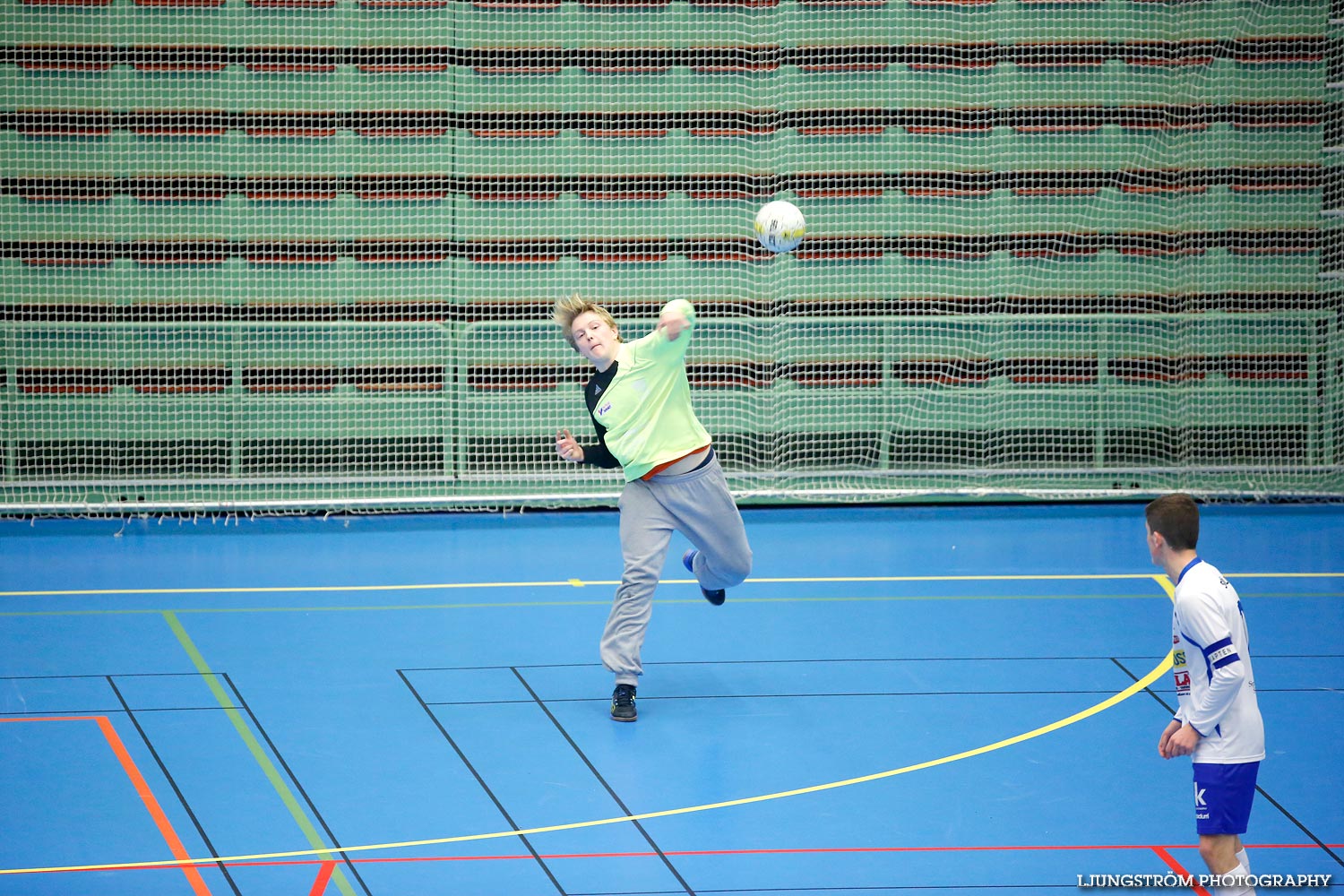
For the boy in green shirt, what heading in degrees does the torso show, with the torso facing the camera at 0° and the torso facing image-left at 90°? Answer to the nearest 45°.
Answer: approximately 0°

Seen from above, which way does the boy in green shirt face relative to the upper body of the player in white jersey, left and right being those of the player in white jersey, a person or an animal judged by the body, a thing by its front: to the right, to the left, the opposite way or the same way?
to the left

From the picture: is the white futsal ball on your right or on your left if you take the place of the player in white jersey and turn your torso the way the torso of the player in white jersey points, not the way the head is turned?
on your right

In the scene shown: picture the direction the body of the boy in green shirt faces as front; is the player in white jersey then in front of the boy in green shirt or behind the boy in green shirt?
in front

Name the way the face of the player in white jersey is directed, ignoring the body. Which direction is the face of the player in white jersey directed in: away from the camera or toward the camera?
away from the camera

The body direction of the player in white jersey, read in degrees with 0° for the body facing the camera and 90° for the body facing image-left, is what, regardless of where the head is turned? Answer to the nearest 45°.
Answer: approximately 90°

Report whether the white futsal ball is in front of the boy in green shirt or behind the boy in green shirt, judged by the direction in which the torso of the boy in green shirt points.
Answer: behind
